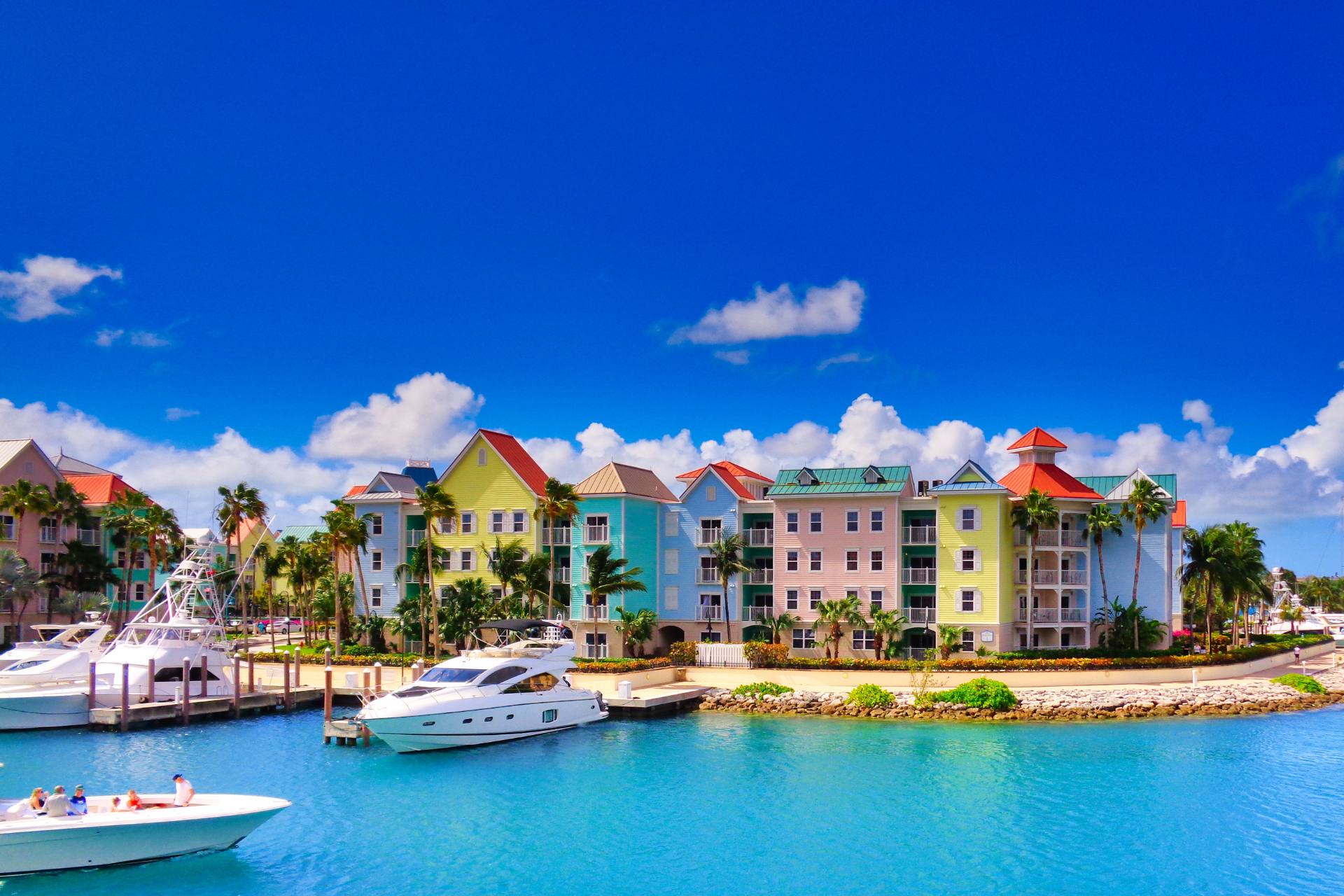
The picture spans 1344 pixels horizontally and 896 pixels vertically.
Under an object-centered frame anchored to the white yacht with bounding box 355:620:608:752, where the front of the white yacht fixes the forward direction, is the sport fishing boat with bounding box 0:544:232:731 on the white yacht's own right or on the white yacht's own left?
on the white yacht's own right

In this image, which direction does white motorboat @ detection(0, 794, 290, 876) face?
to the viewer's right

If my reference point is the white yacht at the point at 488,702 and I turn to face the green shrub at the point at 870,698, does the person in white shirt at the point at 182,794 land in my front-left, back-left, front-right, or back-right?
back-right

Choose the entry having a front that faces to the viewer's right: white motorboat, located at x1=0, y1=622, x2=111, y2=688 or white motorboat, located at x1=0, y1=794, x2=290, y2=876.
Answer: white motorboat, located at x1=0, y1=794, x2=290, y2=876

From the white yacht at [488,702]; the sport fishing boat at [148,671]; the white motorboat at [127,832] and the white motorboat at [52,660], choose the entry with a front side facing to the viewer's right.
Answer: the white motorboat at [127,832]

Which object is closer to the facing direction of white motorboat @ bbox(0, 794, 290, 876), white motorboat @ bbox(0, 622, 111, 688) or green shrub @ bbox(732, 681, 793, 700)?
the green shrub

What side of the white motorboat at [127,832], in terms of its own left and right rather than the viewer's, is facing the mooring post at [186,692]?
left

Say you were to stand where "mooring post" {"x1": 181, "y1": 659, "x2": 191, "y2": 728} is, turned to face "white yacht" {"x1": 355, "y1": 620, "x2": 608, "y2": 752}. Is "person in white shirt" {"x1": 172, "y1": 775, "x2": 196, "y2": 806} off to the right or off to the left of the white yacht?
right

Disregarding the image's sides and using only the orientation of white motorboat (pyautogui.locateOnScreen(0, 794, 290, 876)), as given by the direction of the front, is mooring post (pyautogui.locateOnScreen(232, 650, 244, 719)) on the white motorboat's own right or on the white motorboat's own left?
on the white motorboat's own left

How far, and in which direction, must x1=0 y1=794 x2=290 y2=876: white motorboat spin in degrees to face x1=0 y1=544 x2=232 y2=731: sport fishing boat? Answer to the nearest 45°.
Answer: approximately 90° to its left
